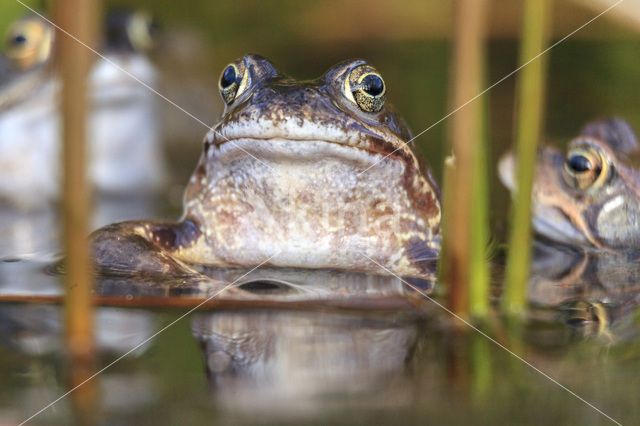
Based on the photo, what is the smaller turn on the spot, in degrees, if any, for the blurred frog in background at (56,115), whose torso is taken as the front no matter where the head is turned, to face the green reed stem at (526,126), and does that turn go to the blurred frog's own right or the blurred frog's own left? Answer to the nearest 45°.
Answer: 0° — it already faces it

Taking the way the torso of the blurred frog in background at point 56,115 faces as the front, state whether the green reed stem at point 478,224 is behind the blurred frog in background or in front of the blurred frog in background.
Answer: in front

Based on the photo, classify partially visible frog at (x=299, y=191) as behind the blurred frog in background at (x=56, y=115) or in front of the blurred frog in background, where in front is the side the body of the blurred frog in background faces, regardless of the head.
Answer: in front

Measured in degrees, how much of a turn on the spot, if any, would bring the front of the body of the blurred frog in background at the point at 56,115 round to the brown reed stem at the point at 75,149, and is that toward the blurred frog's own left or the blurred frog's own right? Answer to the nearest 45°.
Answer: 0° — it already faces it

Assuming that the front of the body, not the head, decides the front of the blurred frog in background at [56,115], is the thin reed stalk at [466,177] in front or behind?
in front

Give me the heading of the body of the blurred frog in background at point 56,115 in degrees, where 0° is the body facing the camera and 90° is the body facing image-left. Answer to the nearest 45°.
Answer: approximately 0°

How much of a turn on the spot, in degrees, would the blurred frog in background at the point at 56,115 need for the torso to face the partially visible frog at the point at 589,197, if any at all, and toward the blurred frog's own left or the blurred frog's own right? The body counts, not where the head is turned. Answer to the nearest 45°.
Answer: approximately 45° to the blurred frog's own left
